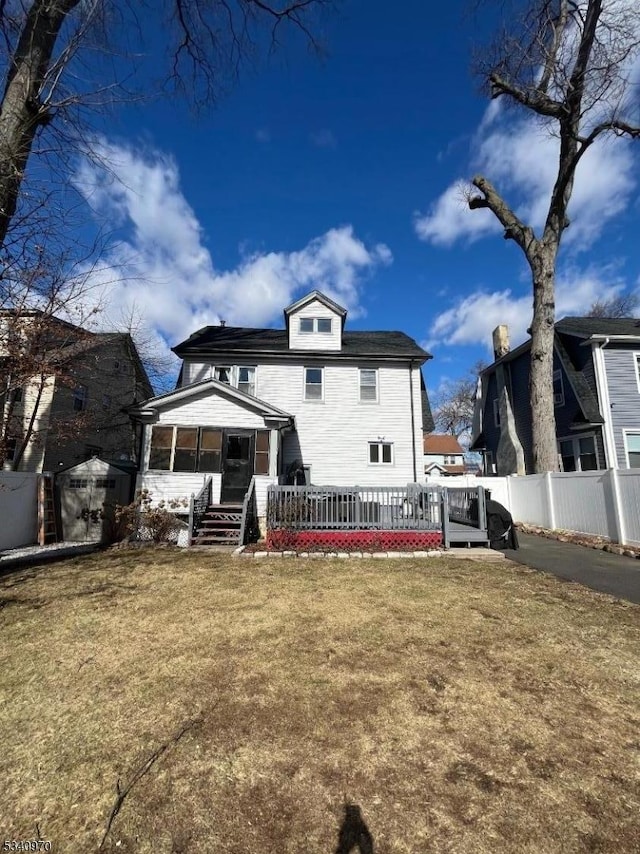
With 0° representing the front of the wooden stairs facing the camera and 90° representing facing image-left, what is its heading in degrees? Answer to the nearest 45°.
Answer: approximately 0°

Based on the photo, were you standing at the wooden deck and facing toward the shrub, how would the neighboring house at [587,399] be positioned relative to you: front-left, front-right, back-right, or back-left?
back-right

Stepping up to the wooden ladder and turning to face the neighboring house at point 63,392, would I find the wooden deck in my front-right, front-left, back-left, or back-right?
back-right

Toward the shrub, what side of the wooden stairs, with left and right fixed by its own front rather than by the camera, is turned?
right

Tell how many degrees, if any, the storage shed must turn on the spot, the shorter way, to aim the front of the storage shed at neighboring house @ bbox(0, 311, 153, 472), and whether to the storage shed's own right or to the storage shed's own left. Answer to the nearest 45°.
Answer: approximately 180°

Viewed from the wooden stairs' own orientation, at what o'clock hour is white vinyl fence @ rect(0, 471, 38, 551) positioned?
The white vinyl fence is roughly at 3 o'clock from the wooden stairs.

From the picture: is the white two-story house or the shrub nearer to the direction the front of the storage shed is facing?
the shrub

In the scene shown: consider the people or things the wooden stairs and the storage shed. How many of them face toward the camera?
2

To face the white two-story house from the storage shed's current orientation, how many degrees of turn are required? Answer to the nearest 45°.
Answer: approximately 90° to its left

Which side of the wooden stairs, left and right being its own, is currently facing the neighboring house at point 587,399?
left
